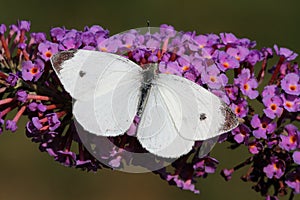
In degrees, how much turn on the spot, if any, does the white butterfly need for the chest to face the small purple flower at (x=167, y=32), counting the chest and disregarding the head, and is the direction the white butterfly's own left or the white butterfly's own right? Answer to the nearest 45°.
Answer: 0° — it already faces it

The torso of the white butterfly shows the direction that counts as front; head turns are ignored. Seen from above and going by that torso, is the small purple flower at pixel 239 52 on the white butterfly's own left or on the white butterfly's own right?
on the white butterfly's own right

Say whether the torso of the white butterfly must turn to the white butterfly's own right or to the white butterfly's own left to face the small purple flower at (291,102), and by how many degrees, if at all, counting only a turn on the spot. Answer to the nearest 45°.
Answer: approximately 90° to the white butterfly's own right

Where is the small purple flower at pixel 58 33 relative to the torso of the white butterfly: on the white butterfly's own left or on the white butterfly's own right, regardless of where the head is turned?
on the white butterfly's own left

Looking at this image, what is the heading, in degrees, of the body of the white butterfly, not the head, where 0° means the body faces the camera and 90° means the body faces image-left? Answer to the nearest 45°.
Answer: approximately 180°

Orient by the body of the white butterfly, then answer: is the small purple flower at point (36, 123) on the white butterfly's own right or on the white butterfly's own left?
on the white butterfly's own left

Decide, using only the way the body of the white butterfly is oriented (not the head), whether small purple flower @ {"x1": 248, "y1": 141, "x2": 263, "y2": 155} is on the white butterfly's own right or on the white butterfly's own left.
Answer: on the white butterfly's own right

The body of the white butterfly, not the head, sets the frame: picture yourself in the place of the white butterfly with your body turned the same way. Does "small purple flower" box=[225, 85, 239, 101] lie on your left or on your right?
on your right

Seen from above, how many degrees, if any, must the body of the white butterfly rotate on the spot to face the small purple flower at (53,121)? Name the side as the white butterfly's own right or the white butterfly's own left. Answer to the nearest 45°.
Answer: approximately 90° to the white butterfly's own left
